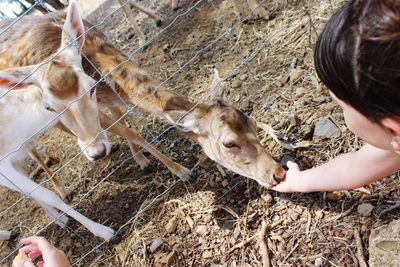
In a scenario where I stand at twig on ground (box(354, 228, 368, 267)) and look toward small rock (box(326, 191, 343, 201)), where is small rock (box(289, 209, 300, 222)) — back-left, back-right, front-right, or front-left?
front-left

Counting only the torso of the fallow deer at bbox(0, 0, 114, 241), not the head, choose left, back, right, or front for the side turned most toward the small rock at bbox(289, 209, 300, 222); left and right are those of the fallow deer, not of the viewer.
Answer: front

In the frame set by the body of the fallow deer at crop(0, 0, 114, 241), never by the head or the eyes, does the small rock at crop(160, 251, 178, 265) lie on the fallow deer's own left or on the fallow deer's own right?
on the fallow deer's own right

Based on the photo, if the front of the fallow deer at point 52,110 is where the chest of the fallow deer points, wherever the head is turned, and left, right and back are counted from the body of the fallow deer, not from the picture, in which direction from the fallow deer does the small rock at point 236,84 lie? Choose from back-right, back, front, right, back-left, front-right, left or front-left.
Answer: front-left

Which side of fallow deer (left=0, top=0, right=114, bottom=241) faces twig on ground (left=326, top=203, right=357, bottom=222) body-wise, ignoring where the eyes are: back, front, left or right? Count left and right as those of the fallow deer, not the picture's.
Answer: front

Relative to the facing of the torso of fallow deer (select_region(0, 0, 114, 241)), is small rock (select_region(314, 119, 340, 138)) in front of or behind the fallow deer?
in front

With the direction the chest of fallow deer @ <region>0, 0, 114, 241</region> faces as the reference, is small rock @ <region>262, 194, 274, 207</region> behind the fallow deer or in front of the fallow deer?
in front

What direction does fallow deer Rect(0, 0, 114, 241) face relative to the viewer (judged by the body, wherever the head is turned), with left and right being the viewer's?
facing the viewer and to the right of the viewer

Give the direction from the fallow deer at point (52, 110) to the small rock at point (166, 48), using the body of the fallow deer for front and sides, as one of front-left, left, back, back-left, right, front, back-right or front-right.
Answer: left

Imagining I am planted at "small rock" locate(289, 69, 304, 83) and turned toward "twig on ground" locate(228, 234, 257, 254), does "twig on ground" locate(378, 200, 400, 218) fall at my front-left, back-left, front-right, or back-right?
front-left

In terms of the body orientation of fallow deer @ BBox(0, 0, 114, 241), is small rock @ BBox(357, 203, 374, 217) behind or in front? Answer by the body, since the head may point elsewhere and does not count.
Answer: in front
